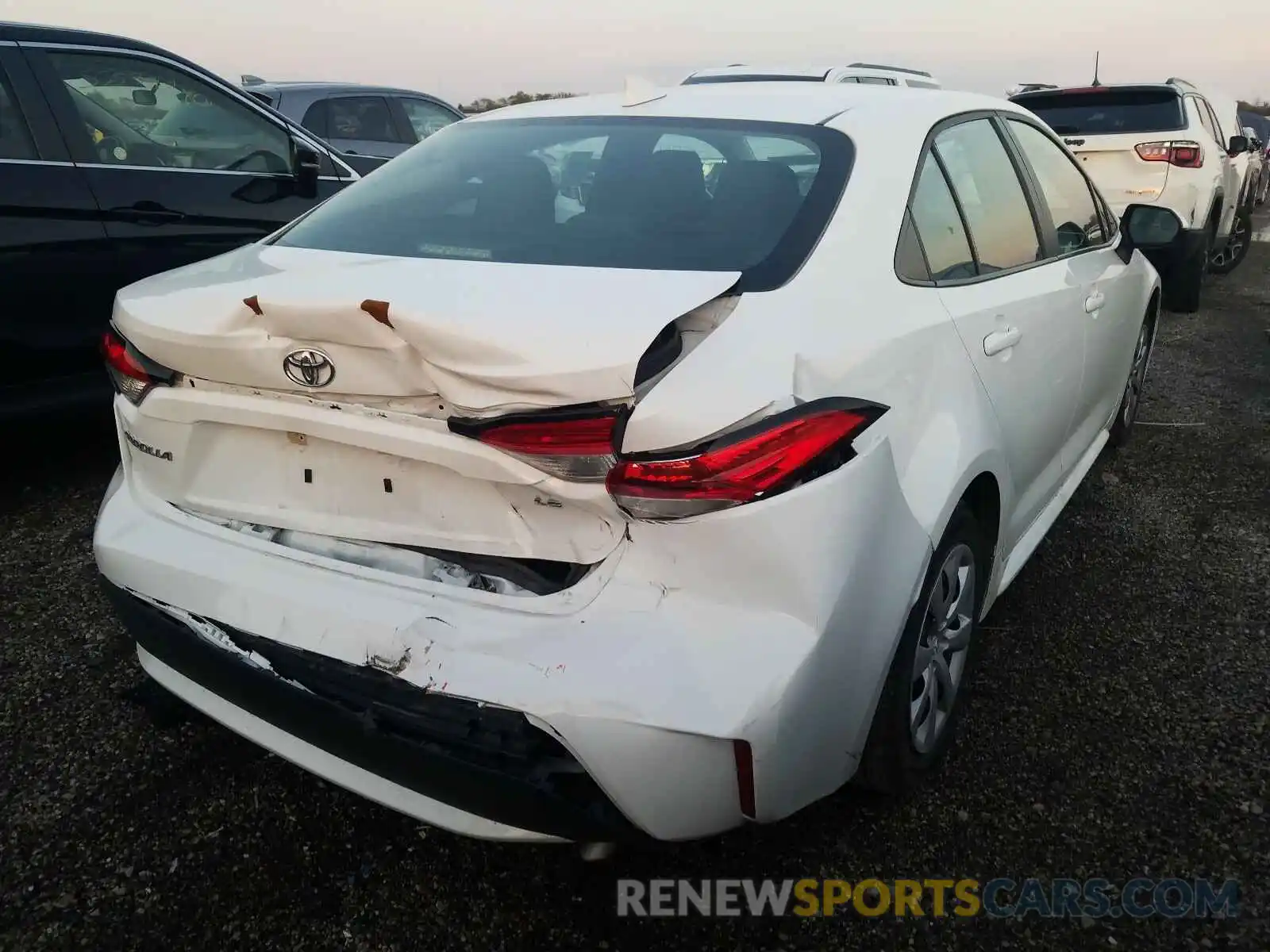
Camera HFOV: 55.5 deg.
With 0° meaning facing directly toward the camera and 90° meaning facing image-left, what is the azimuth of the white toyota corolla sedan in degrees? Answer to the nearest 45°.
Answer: approximately 225°

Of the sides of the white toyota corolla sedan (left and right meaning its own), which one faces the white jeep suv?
front

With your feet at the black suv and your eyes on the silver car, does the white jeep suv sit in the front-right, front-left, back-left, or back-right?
front-right

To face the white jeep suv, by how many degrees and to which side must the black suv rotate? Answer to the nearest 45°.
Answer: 0° — it already faces it

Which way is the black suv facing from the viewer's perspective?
to the viewer's right

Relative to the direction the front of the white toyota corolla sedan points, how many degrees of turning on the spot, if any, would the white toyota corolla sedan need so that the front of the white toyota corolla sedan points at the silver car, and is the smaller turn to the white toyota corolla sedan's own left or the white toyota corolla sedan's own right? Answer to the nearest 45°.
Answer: approximately 45° to the white toyota corolla sedan's own left

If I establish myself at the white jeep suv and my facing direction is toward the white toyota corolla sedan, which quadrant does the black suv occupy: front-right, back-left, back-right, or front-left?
front-right

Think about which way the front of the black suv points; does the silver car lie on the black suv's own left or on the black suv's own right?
on the black suv's own left

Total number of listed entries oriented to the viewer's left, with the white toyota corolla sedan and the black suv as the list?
0

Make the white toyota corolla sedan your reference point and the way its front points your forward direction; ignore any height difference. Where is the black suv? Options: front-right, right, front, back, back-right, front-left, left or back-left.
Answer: left

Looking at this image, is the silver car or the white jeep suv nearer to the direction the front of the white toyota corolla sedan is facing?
the white jeep suv

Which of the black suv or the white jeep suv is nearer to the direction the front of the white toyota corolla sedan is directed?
the white jeep suv

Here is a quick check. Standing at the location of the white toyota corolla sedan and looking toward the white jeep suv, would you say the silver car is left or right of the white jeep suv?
left
